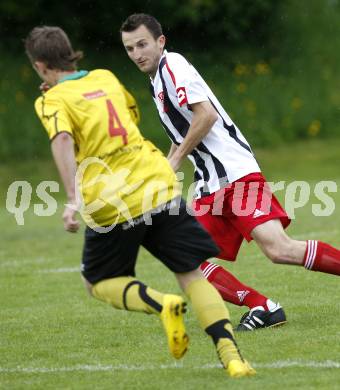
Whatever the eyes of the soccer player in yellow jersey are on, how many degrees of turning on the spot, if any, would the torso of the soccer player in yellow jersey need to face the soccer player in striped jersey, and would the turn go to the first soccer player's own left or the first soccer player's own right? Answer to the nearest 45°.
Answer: approximately 90° to the first soccer player's own right

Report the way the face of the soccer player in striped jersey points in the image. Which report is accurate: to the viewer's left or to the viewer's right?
to the viewer's left
